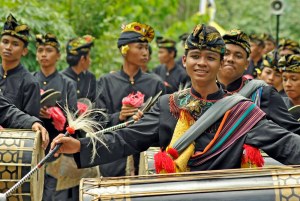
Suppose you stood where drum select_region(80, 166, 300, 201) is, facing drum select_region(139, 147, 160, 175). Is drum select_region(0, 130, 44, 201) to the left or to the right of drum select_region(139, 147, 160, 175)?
left

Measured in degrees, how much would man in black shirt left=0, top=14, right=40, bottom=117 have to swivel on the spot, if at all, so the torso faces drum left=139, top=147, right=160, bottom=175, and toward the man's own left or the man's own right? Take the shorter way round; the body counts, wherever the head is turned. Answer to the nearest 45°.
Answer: approximately 90° to the man's own left

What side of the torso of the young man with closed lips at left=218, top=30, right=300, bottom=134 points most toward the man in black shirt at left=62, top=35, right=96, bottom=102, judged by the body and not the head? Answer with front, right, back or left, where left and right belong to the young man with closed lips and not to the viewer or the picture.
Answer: right

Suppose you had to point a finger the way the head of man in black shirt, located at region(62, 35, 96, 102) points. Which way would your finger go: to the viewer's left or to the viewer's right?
to the viewer's right
